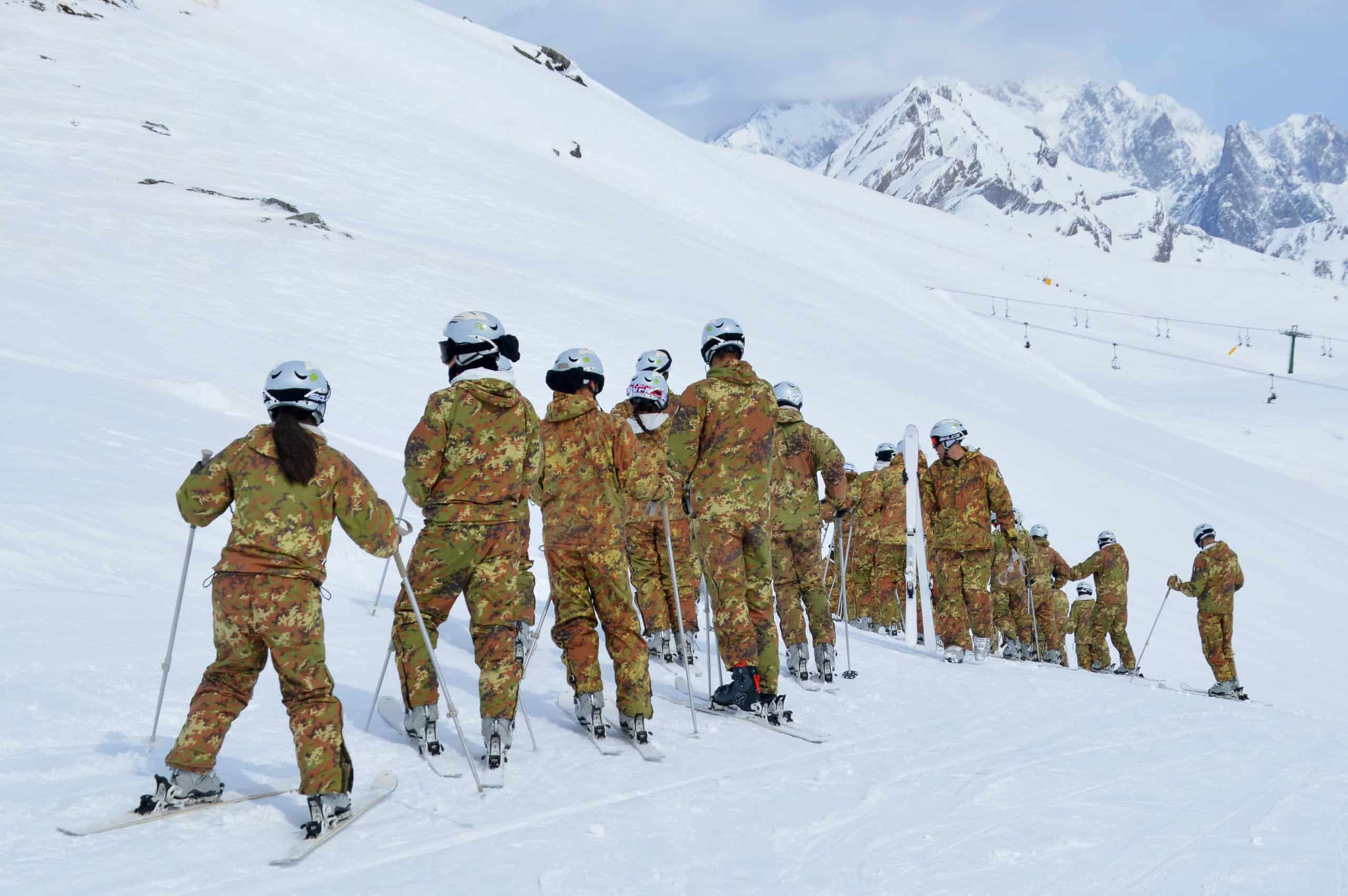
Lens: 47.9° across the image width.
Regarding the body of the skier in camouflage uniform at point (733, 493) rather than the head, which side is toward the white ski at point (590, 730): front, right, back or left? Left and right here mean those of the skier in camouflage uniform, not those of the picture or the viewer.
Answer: left

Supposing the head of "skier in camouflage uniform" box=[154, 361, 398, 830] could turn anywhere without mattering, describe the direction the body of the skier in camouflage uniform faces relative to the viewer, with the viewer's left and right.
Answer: facing away from the viewer

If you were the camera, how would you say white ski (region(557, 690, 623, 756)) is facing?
facing away from the viewer and to the left of the viewer

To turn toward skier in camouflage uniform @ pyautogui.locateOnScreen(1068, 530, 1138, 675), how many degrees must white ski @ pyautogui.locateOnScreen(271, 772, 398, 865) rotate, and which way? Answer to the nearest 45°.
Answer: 0° — it already faces them

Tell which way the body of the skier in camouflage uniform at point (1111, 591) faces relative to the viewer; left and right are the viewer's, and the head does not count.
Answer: facing away from the viewer and to the left of the viewer

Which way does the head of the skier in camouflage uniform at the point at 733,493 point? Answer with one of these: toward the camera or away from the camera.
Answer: away from the camera

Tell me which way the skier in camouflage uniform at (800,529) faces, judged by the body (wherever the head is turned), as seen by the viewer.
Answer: away from the camera

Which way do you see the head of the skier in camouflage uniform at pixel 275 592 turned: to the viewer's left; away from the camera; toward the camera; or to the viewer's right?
away from the camera
